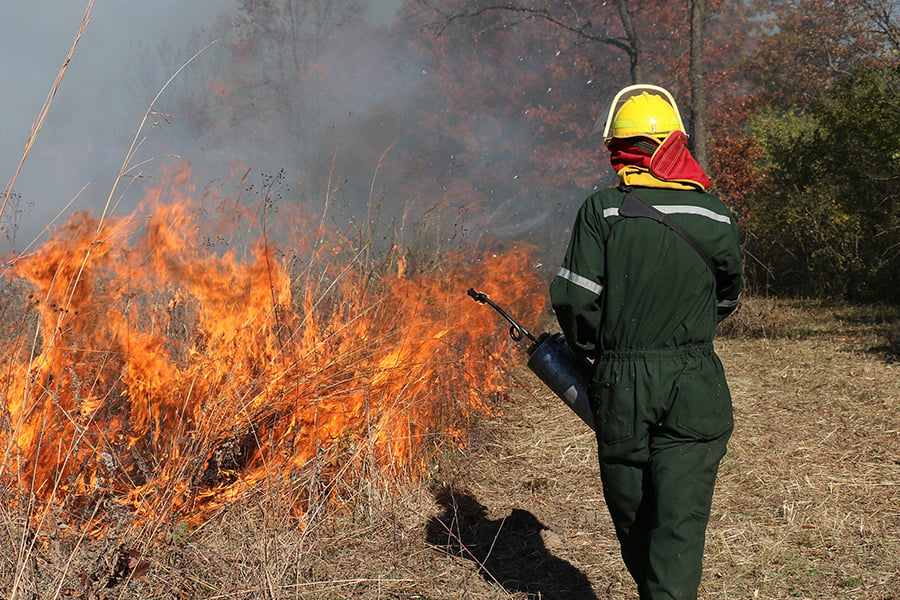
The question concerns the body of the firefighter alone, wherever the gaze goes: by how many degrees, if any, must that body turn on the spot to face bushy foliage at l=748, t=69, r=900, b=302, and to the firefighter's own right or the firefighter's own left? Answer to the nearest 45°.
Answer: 0° — they already face it

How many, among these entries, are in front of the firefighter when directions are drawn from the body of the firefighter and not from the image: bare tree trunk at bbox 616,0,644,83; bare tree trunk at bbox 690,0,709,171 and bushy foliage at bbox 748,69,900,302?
3

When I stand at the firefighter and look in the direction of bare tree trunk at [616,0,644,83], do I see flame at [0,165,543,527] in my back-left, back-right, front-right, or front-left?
front-left

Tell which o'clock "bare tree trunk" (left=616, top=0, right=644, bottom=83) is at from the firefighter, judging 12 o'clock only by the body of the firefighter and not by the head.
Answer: The bare tree trunk is roughly at 12 o'clock from the firefighter.

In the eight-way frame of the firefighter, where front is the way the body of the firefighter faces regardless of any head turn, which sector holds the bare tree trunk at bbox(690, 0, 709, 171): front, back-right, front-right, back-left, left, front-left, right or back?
front

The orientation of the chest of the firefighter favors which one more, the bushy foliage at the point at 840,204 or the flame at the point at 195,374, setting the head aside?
the bushy foliage

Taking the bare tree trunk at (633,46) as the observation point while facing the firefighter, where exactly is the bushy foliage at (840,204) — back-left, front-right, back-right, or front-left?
front-left

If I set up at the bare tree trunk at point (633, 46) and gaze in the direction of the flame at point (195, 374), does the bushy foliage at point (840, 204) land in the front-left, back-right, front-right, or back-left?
front-left

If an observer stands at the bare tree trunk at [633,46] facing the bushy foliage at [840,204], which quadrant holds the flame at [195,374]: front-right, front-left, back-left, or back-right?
front-right

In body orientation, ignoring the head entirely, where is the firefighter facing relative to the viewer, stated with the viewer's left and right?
facing away from the viewer

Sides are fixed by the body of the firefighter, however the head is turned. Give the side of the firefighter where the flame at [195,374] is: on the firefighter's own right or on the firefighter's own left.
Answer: on the firefighter's own left
